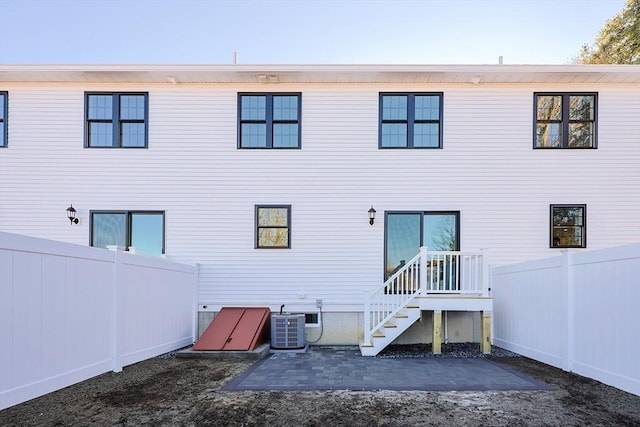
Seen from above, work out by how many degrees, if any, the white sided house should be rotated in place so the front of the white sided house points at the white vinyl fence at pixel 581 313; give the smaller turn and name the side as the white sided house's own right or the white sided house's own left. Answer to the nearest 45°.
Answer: approximately 135° to the white sided house's own right

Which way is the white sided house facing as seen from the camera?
away from the camera

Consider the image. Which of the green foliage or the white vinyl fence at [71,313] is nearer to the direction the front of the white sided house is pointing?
the green foliage

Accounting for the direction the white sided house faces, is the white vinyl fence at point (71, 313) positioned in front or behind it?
behind
